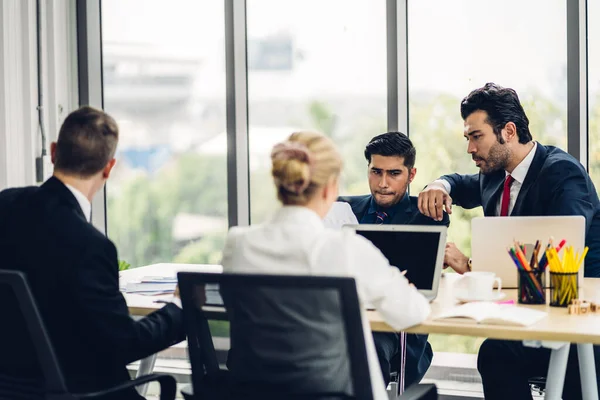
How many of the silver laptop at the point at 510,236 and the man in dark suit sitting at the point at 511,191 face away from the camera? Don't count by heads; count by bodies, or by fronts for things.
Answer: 1

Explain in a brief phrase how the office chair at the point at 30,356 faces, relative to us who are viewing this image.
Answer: facing away from the viewer and to the right of the viewer

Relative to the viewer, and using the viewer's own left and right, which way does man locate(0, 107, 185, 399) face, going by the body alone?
facing away from the viewer and to the right of the viewer

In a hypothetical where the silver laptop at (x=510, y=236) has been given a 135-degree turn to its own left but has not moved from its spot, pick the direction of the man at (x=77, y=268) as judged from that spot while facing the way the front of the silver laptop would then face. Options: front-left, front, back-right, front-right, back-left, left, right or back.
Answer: front

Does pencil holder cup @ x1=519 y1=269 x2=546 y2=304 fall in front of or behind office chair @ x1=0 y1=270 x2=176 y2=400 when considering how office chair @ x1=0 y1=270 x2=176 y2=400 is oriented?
in front

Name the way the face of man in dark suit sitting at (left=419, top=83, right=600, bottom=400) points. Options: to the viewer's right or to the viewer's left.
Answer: to the viewer's left

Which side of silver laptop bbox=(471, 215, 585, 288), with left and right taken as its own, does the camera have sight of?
back

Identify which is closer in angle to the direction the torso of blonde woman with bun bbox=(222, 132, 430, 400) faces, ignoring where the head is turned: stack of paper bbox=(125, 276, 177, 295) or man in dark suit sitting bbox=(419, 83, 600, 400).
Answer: the man in dark suit sitting

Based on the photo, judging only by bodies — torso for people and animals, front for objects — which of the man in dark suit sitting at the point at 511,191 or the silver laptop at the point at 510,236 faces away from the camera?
the silver laptop

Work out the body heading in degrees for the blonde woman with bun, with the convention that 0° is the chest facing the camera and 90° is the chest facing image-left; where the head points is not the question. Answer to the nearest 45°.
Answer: approximately 225°
